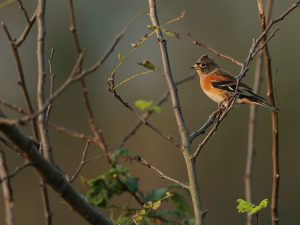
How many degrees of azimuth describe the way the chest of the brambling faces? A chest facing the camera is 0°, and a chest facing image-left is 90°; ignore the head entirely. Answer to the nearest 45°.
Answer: approximately 90°

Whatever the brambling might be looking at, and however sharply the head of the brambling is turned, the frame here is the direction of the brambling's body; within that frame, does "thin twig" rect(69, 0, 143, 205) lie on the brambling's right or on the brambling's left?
on the brambling's right

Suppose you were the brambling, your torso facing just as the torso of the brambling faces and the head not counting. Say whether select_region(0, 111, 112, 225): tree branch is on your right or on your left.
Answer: on your left
